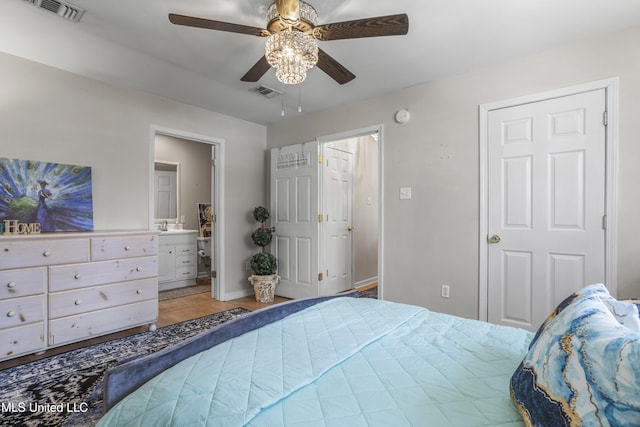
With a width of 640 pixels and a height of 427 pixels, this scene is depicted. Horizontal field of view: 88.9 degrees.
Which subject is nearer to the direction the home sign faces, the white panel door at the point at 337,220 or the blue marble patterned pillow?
the blue marble patterned pillow

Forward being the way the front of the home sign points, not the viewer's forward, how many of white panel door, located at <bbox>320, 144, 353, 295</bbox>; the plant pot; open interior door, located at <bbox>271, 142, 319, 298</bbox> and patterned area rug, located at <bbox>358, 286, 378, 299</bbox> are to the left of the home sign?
4

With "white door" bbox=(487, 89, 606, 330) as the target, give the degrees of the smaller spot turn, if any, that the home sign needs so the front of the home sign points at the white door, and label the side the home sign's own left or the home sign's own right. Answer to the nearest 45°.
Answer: approximately 45° to the home sign's own left

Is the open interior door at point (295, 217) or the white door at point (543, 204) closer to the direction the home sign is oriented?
the white door

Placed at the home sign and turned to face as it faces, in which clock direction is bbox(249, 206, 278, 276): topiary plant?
The topiary plant is roughly at 9 o'clock from the home sign.

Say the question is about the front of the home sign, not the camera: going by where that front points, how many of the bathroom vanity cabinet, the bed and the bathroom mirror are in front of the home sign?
1

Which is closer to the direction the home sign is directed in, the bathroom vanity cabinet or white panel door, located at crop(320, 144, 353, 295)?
the white panel door

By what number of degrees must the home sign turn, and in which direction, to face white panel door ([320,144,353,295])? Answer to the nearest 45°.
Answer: approximately 90° to its left

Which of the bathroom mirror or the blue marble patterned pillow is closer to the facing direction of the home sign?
the blue marble patterned pillow

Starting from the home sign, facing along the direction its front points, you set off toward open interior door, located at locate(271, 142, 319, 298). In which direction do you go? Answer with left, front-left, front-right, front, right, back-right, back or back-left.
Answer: left

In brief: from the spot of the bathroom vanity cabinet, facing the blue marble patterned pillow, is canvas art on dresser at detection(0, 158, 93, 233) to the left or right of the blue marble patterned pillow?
right

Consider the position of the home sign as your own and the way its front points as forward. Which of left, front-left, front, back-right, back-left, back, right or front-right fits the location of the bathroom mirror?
back-left

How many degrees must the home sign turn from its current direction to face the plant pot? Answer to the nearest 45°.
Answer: approximately 90° to its left

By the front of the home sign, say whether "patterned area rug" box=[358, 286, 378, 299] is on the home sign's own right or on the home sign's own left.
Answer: on the home sign's own left
